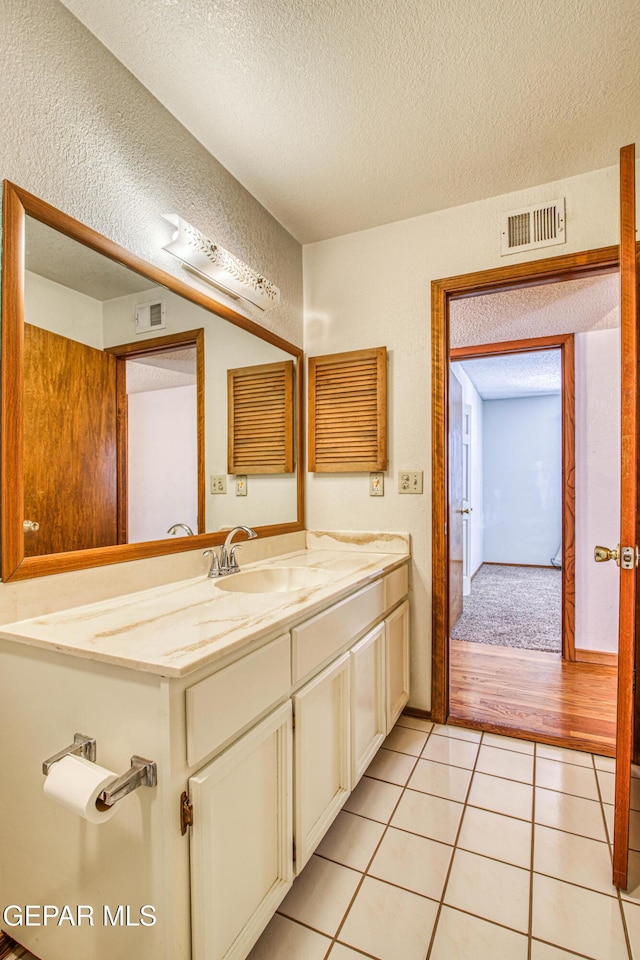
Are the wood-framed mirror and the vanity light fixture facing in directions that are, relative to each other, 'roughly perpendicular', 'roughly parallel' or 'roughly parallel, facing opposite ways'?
roughly parallel

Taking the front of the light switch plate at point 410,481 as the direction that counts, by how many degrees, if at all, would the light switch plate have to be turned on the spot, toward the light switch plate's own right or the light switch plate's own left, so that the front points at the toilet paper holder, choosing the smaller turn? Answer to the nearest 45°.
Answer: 0° — it already faces it

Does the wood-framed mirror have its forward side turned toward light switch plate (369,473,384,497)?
no

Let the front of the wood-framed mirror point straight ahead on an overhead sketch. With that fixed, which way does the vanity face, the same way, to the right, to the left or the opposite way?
the same way

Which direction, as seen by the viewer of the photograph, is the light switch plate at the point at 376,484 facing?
facing the viewer

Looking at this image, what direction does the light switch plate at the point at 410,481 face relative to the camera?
toward the camera

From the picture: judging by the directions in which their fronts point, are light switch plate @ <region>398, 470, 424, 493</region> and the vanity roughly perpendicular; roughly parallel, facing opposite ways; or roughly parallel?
roughly perpendicular

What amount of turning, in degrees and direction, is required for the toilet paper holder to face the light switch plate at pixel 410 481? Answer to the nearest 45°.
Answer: approximately 180°

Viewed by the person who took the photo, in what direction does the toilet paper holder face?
facing the viewer and to the left of the viewer

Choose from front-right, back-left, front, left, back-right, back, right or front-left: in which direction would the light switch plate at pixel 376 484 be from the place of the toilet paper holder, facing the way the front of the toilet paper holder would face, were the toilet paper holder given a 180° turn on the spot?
front

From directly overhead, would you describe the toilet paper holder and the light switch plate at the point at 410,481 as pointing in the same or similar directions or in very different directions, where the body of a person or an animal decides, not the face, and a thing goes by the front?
same or similar directions

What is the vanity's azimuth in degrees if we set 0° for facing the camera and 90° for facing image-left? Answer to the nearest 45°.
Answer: approximately 315°

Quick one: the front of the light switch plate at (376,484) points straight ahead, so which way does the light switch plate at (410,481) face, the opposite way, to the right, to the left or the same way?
the same way

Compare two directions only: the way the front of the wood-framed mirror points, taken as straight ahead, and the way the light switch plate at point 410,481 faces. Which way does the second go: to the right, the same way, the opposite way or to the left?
to the right

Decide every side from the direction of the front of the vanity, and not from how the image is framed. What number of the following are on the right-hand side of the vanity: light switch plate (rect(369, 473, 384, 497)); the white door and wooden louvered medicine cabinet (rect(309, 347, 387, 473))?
0

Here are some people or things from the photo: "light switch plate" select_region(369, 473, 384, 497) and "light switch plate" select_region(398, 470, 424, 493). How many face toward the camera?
2
